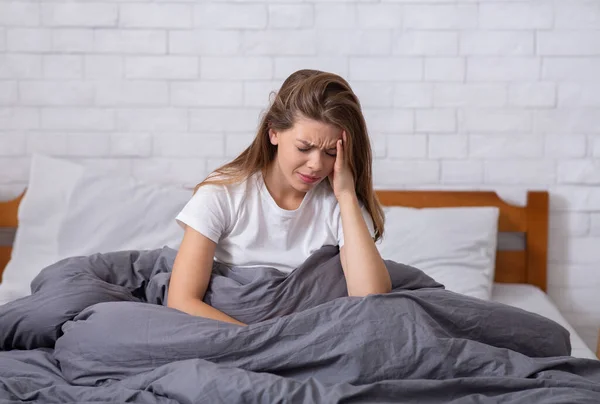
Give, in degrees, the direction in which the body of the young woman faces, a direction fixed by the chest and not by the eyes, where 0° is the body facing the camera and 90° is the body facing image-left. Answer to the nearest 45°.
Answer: approximately 0°

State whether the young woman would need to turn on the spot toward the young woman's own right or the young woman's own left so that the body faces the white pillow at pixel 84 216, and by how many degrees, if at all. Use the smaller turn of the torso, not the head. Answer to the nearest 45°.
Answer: approximately 135° to the young woman's own right

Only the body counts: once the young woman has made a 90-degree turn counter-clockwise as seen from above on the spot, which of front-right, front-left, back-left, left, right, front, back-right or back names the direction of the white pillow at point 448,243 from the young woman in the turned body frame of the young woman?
front-left
